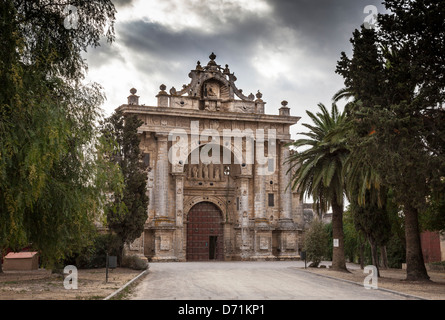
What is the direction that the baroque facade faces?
toward the camera

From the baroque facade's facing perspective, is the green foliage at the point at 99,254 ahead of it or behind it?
ahead

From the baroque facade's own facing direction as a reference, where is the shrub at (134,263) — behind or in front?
in front
